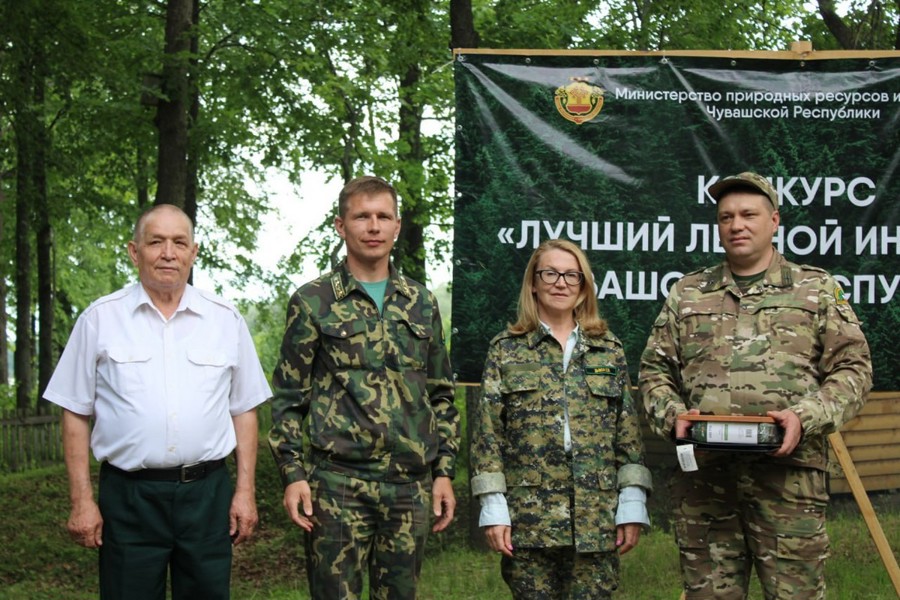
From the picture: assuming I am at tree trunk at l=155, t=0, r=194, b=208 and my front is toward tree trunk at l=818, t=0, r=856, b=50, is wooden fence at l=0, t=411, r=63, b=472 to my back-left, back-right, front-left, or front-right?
back-left

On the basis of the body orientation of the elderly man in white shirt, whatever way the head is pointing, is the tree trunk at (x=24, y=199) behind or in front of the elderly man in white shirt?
behind

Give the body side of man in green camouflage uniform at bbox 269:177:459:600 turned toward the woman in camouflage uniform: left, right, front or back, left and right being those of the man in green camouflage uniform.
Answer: left

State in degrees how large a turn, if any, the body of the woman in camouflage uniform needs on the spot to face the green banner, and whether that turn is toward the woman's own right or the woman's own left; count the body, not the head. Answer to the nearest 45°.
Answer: approximately 180°

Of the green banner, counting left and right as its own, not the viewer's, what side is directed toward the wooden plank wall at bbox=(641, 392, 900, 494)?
back

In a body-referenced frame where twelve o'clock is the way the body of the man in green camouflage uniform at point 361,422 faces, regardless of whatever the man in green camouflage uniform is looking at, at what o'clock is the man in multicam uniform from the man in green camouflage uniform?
The man in multicam uniform is roughly at 9 o'clock from the man in green camouflage uniform.

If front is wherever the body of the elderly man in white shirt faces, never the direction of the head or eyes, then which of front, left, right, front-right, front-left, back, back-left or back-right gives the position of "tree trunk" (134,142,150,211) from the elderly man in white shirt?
back

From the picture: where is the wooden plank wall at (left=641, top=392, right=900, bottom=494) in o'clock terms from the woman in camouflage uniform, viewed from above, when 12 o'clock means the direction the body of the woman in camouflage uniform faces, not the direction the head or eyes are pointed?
The wooden plank wall is roughly at 7 o'clock from the woman in camouflage uniform.

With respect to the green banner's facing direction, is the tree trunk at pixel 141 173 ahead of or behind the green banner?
behind

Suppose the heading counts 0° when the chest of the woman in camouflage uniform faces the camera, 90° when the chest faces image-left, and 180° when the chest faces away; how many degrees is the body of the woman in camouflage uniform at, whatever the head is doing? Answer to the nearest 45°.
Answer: approximately 0°
